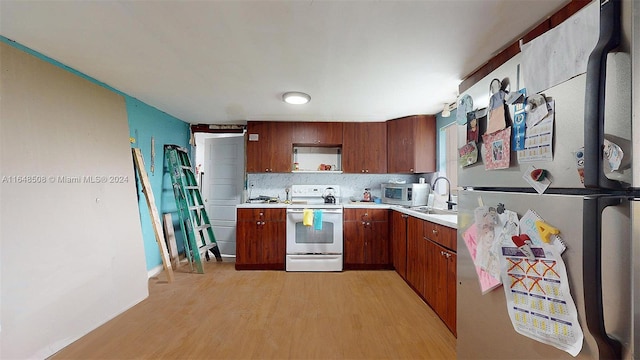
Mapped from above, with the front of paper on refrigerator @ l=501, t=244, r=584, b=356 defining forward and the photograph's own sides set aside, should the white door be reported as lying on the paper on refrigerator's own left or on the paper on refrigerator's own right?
on the paper on refrigerator's own right

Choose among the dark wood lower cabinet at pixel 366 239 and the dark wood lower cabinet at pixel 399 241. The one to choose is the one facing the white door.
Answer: the dark wood lower cabinet at pixel 399 241

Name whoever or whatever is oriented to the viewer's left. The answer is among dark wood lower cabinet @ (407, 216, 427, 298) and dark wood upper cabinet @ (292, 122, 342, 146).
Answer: the dark wood lower cabinet

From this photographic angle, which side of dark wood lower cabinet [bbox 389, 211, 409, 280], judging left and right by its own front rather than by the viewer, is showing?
left

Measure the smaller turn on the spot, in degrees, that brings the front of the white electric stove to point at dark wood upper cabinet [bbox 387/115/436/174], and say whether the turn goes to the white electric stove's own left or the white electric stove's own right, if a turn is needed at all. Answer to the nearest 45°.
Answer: approximately 90° to the white electric stove's own left

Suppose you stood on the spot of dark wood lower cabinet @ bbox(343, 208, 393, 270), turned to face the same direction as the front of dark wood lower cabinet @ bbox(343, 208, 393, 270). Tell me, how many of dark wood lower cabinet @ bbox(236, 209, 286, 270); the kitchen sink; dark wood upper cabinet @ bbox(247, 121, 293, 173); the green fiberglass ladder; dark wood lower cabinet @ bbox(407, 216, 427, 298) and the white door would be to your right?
4

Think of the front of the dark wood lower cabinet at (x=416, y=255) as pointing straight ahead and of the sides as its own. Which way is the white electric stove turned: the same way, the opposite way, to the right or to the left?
to the left

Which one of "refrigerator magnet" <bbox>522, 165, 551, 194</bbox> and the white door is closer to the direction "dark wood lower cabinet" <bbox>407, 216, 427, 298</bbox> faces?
the white door

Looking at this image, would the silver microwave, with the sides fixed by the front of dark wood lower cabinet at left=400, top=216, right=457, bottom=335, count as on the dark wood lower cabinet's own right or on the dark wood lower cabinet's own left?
on the dark wood lower cabinet's own right

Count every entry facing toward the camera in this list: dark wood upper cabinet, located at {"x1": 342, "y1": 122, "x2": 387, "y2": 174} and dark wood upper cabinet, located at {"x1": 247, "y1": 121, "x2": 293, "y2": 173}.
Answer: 2
